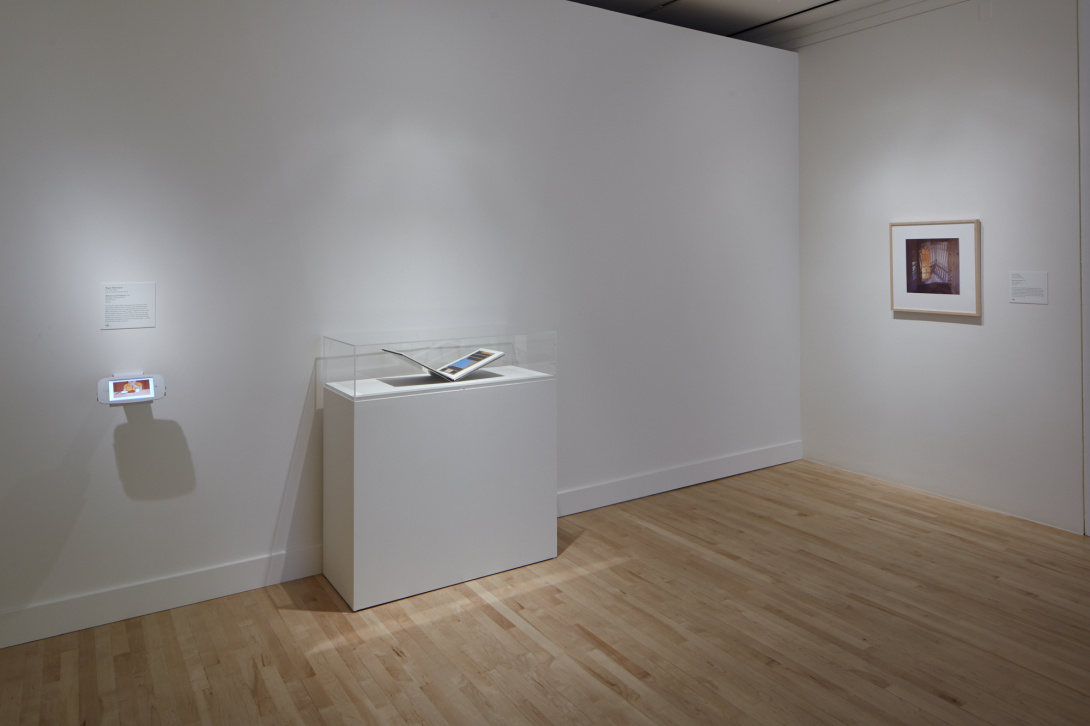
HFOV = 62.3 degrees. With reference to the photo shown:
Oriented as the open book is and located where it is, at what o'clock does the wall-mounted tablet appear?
The wall-mounted tablet is roughly at 4 o'clock from the open book.

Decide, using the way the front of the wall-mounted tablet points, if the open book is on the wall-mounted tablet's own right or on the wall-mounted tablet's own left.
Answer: on the wall-mounted tablet's own left

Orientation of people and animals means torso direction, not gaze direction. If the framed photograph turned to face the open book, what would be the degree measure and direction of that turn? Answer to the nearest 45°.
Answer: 0° — it already faces it

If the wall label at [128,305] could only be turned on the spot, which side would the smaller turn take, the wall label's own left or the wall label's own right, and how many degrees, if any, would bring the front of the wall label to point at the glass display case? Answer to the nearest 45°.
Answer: approximately 90° to the wall label's own left

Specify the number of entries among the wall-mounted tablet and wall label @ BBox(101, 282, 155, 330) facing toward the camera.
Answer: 2

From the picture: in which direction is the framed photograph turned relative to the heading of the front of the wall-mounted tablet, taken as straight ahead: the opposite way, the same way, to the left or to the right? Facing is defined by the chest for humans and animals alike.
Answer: to the right

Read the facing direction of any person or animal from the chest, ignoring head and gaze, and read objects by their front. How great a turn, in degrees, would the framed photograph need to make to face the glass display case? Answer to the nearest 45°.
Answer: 0° — it already faces it
